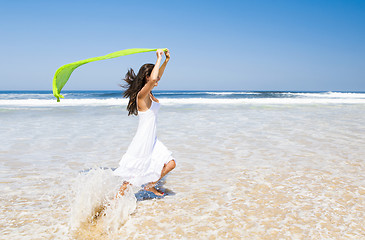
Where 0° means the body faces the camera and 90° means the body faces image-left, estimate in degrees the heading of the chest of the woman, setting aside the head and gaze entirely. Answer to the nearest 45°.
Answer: approximately 270°

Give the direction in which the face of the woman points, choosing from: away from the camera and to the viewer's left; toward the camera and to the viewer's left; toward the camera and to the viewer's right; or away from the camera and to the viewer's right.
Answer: away from the camera and to the viewer's right
